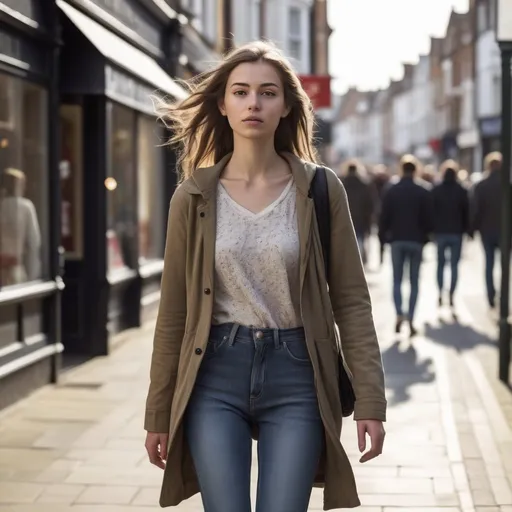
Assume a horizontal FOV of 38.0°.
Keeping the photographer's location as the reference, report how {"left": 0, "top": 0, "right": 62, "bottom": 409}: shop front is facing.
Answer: facing to the right of the viewer

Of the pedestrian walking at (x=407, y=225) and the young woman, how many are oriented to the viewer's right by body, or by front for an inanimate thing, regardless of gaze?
0

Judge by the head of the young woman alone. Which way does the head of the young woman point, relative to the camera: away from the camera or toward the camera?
toward the camera

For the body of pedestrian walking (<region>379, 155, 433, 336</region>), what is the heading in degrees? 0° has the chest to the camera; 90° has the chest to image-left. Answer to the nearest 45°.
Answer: approximately 180°

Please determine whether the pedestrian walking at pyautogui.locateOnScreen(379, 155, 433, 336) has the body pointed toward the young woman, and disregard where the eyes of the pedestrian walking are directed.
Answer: no

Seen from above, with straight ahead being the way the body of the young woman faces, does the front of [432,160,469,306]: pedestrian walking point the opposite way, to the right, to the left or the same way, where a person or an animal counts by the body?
the opposite way

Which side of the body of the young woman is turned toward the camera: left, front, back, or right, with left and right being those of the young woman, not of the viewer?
front

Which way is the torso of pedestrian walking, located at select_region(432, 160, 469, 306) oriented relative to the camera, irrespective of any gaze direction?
away from the camera

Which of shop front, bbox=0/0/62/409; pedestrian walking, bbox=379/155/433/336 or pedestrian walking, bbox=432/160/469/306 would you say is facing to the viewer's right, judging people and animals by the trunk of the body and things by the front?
the shop front

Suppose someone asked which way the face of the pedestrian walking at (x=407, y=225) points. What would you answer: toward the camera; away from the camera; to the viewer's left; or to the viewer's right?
away from the camera

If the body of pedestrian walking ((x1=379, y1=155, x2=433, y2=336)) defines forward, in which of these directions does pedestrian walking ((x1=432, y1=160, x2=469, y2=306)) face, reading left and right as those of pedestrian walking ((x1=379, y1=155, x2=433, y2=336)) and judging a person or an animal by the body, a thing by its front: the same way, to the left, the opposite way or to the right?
the same way

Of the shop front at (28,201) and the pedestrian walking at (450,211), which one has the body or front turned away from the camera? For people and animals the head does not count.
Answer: the pedestrian walking

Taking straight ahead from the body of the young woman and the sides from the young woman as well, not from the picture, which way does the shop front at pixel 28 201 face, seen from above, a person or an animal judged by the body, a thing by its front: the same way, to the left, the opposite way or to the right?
to the left

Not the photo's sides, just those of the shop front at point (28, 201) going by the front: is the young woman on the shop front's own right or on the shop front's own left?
on the shop front's own right

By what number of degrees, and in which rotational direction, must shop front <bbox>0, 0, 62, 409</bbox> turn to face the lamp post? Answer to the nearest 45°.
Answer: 0° — it already faces it
